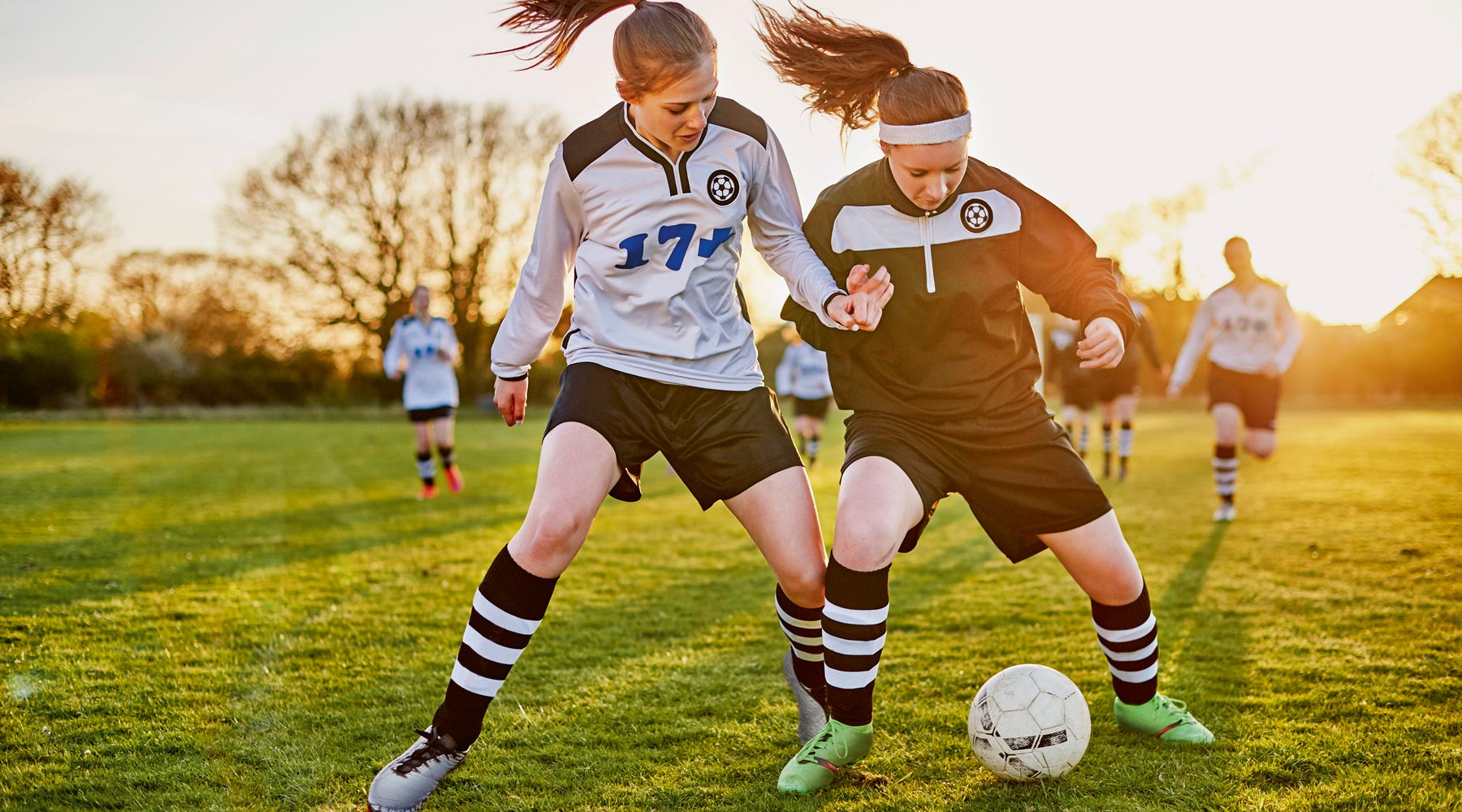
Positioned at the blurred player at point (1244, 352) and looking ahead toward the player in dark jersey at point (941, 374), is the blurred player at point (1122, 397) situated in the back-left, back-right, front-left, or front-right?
back-right

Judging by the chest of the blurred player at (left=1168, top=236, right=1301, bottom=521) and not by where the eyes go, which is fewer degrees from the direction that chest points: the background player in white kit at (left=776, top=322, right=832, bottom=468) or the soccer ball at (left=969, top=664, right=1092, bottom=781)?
the soccer ball

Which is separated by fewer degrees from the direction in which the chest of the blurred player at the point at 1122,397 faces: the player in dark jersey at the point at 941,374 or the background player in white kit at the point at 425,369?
the player in dark jersey

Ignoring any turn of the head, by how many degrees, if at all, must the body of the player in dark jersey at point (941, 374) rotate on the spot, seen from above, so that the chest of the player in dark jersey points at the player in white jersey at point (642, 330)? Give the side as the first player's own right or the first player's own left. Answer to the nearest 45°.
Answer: approximately 45° to the first player's own right

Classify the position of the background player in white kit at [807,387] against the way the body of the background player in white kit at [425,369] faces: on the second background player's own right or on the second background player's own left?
on the second background player's own left

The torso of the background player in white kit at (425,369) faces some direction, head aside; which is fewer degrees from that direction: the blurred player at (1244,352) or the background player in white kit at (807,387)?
the blurred player

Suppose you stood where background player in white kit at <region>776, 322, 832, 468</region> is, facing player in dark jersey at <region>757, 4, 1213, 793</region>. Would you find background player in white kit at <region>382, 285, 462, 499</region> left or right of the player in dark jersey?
right

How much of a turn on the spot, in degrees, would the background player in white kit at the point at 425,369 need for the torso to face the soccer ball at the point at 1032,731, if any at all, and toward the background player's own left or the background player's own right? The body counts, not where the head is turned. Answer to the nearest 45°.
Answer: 0° — they already face it
